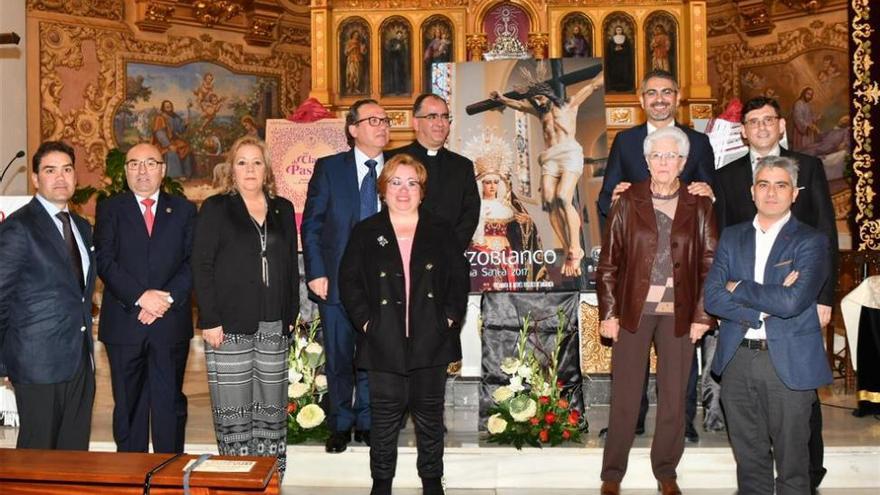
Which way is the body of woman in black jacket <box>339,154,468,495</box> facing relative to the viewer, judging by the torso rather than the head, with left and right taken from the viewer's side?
facing the viewer

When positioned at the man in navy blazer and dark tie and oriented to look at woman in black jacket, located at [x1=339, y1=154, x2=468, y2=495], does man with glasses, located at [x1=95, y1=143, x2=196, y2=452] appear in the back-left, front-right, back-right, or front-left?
front-left

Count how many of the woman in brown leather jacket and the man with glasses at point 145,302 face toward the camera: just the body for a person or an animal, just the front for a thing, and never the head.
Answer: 2

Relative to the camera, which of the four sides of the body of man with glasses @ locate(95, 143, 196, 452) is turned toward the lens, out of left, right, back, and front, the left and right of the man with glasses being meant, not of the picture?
front

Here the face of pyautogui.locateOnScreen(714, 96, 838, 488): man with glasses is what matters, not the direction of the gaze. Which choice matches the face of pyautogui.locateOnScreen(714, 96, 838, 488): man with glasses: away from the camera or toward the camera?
toward the camera

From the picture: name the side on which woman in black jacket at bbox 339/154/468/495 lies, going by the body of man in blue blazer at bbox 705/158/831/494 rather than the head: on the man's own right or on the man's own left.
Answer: on the man's own right

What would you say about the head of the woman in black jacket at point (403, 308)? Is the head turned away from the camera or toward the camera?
toward the camera

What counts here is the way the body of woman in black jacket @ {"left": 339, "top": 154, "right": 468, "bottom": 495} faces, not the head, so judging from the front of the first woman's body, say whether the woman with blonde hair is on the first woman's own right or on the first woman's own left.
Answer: on the first woman's own right

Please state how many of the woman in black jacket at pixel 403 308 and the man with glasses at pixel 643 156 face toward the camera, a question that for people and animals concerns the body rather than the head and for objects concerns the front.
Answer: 2

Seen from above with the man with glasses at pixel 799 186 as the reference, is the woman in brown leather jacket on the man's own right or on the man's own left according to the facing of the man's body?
on the man's own right

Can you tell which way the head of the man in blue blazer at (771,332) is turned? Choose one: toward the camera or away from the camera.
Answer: toward the camera
